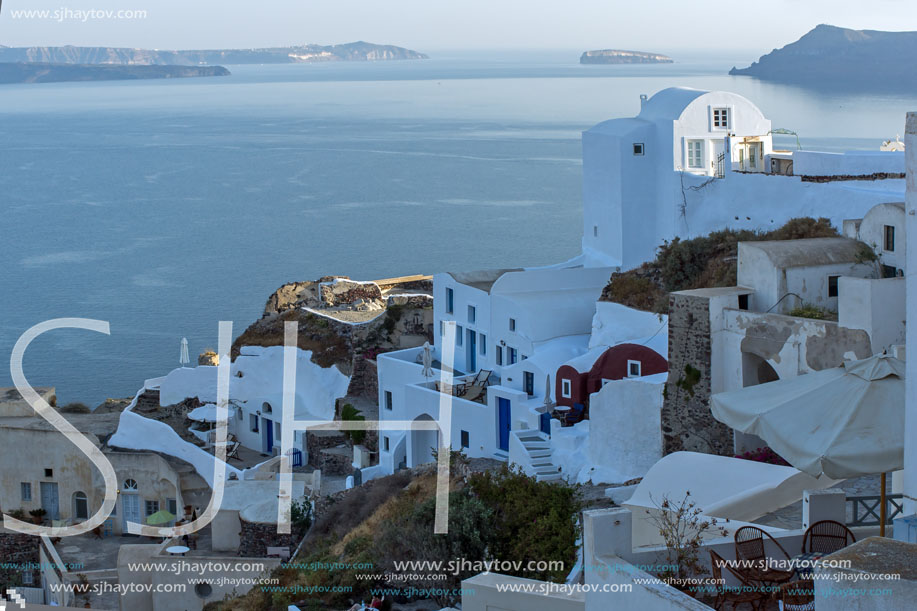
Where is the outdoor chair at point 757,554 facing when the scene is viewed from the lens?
facing the viewer and to the right of the viewer

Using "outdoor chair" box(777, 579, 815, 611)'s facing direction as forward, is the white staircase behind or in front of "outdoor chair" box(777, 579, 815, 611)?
in front

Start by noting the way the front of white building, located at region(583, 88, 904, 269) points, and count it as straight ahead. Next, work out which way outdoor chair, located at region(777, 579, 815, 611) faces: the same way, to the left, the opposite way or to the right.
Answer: the opposite way

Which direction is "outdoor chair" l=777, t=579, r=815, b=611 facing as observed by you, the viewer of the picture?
facing away from the viewer and to the left of the viewer

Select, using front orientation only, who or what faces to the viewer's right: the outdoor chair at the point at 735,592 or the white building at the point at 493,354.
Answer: the outdoor chair

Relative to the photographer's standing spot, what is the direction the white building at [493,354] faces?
facing the viewer and to the left of the viewer

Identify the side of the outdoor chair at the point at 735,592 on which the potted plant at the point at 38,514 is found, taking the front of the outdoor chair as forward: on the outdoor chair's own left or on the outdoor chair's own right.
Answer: on the outdoor chair's own left

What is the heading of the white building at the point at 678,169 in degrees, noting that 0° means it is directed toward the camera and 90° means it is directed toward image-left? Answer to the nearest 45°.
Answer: approximately 315°

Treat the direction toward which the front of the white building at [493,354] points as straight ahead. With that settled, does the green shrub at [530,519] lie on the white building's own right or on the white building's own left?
on the white building's own left

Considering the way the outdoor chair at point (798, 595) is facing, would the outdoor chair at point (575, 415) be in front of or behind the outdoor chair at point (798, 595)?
in front

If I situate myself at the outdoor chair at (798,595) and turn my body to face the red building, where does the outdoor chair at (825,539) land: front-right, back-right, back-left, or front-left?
front-right

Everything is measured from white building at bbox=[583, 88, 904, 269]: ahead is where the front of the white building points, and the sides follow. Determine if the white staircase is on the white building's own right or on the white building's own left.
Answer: on the white building's own right

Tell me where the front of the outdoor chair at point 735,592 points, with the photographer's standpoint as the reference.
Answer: facing to the right of the viewer

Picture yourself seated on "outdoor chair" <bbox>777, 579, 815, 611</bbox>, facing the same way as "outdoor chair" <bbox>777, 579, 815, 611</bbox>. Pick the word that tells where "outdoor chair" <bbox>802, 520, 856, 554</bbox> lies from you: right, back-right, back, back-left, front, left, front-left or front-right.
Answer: front-right

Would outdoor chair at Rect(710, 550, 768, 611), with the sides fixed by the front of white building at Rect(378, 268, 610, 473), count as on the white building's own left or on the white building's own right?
on the white building's own left
